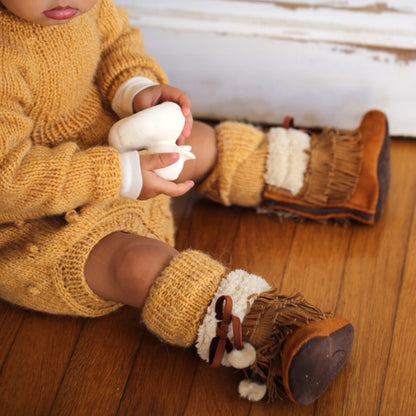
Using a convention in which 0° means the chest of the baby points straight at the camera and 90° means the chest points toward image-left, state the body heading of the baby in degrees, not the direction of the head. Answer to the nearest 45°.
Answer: approximately 315°
